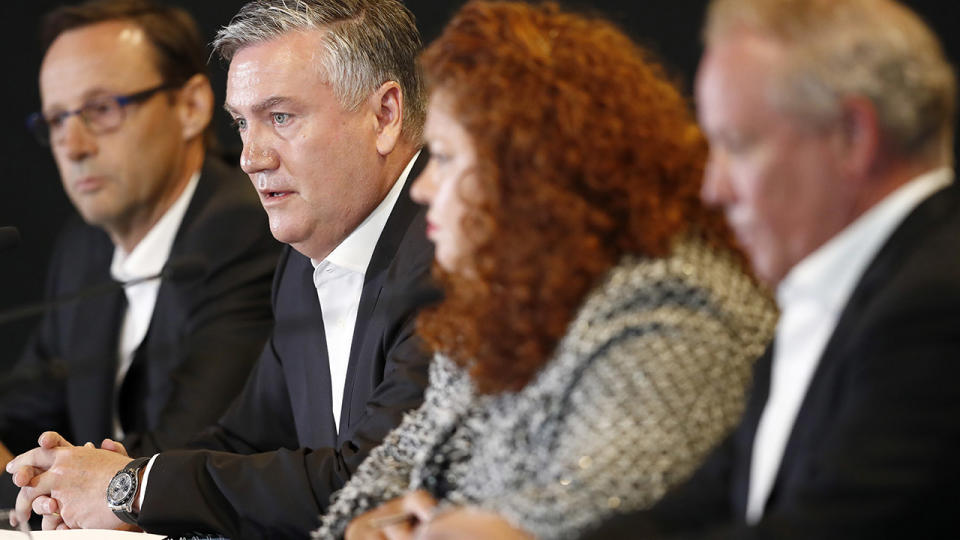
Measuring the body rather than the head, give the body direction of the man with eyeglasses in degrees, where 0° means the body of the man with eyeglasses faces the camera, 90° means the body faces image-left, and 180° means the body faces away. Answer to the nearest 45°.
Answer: approximately 45°

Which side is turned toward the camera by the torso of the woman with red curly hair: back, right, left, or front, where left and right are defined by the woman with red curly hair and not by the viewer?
left

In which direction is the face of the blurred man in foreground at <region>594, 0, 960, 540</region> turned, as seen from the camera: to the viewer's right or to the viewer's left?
to the viewer's left

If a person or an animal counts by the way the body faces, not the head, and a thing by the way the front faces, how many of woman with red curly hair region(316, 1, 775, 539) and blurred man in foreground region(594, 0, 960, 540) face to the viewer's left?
2

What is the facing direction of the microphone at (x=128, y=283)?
to the viewer's right

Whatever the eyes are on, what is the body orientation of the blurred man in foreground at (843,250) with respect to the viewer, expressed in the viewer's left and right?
facing to the left of the viewer

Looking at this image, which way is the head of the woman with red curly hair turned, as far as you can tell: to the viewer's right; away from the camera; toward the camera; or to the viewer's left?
to the viewer's left

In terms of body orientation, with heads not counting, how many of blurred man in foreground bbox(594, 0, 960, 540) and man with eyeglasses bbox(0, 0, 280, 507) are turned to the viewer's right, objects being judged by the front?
0

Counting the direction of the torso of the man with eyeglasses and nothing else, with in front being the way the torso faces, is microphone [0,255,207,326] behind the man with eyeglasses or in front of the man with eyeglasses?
in front

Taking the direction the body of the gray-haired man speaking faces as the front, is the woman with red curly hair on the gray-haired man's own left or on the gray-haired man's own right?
on the gray-haired man's own left

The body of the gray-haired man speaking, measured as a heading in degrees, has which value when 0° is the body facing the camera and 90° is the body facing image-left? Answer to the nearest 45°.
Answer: approximately 45°
